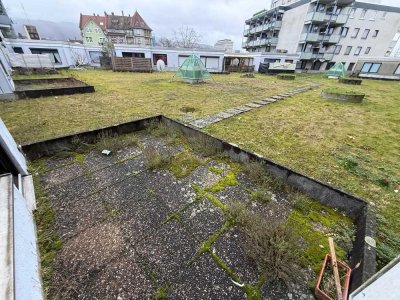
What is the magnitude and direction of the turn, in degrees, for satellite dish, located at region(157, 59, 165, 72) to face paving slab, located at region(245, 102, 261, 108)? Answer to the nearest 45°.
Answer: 0° — it already faces it

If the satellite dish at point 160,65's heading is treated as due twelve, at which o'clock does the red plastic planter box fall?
The red plastic planter box is roughly at 12 o'clock from the satellite dish.

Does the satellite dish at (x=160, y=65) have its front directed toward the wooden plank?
yes

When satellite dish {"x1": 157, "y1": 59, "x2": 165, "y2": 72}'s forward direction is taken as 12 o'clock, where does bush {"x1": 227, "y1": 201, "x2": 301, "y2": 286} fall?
The bush is roughly at 12 o'clock from the satellite dish.

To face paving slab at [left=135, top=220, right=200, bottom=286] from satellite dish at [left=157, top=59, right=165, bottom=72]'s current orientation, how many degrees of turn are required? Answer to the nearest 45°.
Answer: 0° — it already faces it

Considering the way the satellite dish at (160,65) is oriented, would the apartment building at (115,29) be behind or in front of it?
behind

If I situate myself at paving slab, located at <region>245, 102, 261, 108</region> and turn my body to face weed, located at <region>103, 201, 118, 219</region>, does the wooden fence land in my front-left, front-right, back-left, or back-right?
back-right

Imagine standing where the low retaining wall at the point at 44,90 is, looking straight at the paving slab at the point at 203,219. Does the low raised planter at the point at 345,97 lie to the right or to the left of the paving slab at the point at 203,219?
left

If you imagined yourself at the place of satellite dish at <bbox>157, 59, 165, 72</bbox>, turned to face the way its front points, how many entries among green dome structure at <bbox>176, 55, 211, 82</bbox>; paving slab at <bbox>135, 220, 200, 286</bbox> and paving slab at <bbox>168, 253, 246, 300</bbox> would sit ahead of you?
3

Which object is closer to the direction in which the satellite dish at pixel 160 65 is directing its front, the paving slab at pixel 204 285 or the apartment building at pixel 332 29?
the paving slab

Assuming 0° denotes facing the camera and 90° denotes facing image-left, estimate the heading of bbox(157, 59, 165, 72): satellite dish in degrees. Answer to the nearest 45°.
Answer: approximately 0°

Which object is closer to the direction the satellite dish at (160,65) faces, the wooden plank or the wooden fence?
the wooden plank

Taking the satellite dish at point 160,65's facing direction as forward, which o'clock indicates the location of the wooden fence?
The wooden fence is roughly at 2 o'clock from the satellite dish.

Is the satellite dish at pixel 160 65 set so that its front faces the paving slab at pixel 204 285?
yes
